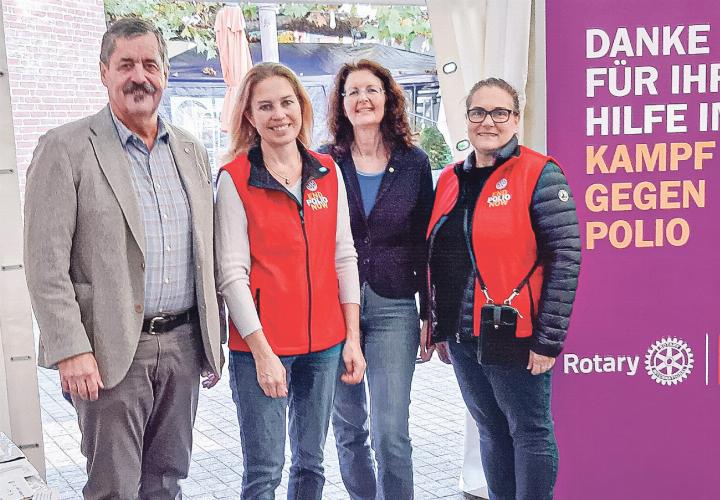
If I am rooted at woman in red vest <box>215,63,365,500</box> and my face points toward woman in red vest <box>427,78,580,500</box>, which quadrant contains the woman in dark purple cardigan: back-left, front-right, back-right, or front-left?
front-left

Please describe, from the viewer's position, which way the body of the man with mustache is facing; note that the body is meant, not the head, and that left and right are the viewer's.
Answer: facing the viewer and to the right of the viewer

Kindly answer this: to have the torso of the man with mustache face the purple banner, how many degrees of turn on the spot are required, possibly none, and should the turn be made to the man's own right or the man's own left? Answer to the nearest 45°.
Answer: approximately 45° to the man's own left

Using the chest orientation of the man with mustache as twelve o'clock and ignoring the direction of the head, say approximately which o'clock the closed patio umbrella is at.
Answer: The closed patio umbrella is roughly at 8 o'clock from the man with mustache.

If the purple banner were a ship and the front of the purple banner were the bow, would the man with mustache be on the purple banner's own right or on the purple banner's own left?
on the purple banner's own right

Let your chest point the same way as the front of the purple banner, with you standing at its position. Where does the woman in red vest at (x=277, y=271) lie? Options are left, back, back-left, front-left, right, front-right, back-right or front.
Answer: front-right

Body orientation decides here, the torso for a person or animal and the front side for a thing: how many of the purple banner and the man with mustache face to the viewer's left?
0

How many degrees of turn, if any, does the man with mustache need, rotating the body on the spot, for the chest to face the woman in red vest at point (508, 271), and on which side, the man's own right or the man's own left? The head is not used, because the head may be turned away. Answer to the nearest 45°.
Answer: approximately 45° to the man's own left

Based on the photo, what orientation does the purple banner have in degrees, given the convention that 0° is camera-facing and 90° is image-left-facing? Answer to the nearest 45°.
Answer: approximately 0°

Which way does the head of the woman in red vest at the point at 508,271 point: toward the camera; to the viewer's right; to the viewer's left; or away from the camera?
toward the camera

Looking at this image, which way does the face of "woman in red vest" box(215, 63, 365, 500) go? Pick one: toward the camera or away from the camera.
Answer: toward the camera

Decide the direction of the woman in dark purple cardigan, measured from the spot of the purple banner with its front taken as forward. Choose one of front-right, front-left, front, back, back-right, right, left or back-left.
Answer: front-right

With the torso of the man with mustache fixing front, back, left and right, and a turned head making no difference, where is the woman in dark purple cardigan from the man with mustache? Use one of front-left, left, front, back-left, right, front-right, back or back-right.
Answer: front-left
